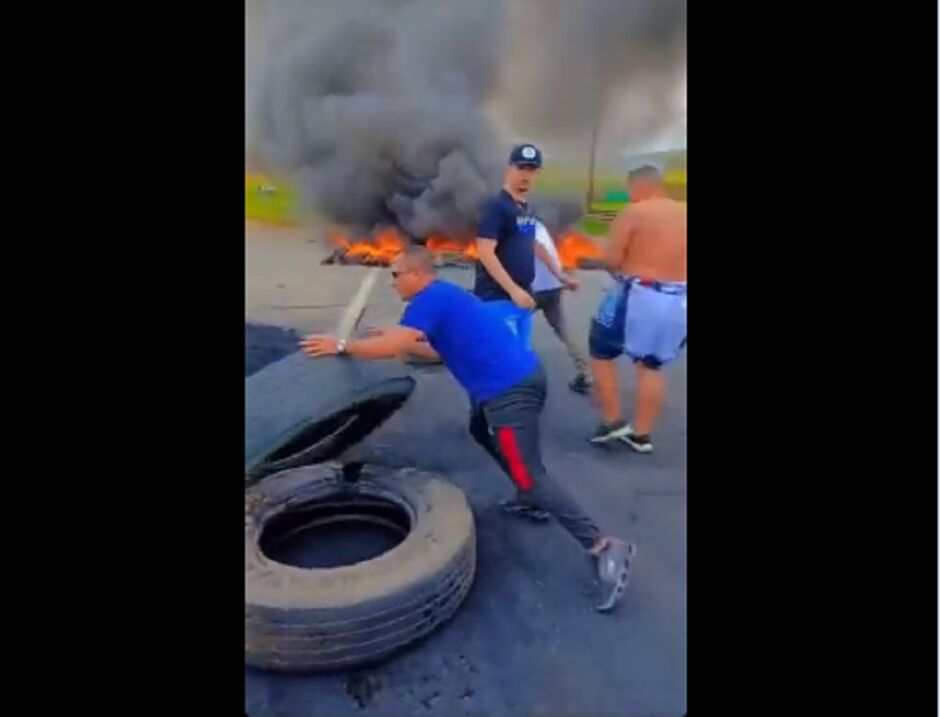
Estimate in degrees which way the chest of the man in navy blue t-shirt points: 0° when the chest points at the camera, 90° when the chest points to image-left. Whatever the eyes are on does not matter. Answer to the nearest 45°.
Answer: approximately 315°
